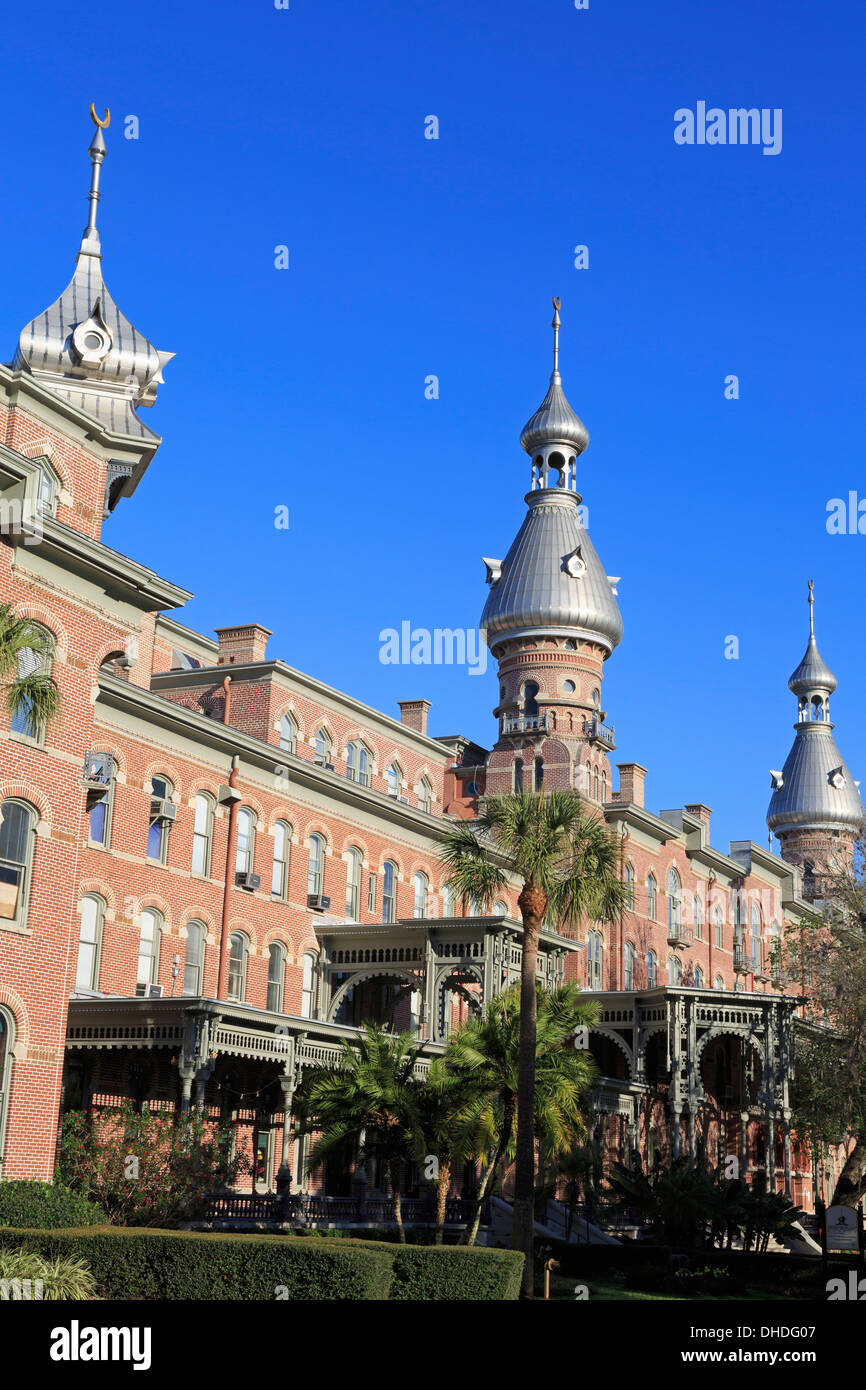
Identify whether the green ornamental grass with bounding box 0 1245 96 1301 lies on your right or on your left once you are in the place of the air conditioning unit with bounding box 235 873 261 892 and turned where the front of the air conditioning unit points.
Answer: on your right

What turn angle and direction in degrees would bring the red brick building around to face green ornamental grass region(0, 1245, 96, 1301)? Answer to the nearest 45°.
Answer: approximately 45° to its right

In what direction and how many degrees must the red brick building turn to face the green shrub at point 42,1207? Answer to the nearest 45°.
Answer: approximately 45° to its right

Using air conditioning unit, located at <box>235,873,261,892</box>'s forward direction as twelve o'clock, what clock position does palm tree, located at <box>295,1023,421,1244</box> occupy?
The palm tree is roughly at 1 o'clock from the air conditioning unit.

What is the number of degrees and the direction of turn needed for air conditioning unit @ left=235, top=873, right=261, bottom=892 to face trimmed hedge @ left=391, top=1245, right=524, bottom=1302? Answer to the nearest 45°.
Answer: approximately 45° to its right

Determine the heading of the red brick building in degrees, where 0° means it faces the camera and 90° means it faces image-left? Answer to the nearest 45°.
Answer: approximately 315°

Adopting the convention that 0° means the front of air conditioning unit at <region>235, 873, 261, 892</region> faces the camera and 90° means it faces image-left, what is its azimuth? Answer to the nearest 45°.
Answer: approximately 315°

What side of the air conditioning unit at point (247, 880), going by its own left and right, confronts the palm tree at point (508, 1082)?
front

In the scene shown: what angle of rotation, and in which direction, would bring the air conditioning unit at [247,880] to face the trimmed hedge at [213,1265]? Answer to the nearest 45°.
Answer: approximately 45° to its right

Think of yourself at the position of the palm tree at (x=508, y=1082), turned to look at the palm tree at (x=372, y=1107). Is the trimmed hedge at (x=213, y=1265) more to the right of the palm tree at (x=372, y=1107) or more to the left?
left

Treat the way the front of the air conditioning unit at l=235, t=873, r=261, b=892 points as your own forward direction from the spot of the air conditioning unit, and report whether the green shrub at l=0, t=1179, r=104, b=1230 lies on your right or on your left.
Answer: on your right
